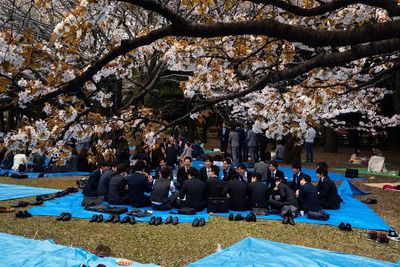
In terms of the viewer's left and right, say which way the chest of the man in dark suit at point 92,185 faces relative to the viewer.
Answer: facing to the right of the viewer

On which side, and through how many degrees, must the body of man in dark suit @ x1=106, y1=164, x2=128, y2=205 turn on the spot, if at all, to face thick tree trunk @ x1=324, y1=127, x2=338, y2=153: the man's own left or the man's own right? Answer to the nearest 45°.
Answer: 0° — they already face it

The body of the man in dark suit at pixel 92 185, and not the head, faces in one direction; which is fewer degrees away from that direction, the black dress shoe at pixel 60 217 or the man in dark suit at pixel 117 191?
the man in dark suit

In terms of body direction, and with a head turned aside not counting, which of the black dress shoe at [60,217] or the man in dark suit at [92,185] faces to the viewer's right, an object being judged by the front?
the man in dark suit

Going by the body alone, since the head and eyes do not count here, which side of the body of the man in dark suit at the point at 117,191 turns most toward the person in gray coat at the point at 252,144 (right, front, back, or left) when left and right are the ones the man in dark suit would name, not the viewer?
front

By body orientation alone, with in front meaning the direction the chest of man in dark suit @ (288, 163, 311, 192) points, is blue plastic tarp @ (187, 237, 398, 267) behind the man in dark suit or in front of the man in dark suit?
in front

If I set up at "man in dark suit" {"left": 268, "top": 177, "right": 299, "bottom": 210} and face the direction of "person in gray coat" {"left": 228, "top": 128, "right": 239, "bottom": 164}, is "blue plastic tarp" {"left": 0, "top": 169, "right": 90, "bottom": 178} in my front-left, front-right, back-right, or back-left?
front-left

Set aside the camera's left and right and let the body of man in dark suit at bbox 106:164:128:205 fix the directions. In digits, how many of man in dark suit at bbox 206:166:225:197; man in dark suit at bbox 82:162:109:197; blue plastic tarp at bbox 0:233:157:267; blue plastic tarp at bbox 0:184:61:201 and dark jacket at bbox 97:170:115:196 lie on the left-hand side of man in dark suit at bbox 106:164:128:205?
3
